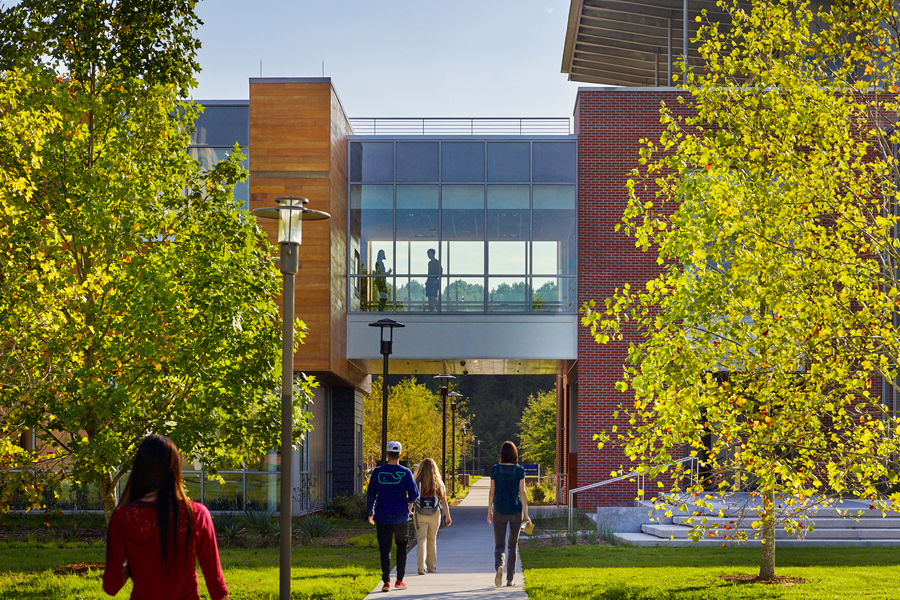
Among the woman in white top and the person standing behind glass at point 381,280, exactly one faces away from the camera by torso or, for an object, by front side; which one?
the woman in white top

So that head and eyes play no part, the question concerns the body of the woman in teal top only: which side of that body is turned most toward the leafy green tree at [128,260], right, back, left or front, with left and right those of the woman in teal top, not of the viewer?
left

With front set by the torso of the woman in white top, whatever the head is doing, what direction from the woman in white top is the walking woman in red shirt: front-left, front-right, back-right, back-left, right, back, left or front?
back

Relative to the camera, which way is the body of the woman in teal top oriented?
away from the camera

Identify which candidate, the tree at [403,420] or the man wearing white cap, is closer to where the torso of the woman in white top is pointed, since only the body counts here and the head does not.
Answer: the tree

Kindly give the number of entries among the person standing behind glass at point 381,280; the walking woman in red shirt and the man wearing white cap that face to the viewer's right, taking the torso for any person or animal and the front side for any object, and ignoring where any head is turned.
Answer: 1

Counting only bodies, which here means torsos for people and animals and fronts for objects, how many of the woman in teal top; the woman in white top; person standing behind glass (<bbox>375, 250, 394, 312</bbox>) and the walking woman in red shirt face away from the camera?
3

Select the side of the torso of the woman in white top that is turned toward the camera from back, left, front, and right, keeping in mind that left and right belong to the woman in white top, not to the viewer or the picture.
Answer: back

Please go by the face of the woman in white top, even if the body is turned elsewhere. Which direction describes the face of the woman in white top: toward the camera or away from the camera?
away from the camera

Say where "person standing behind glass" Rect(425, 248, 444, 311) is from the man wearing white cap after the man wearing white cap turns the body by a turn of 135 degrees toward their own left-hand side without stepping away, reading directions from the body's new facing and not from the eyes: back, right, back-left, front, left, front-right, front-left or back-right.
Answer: back-right

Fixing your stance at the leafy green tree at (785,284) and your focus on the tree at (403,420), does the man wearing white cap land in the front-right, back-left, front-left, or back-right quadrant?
front-left

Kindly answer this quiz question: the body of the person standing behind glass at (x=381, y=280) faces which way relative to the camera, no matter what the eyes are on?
to the viewer's right

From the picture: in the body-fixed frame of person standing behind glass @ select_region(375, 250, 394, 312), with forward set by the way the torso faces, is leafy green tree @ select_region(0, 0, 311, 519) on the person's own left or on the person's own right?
on the person's own right

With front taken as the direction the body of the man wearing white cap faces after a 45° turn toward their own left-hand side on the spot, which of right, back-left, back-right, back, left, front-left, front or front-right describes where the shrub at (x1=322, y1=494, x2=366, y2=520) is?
front-right

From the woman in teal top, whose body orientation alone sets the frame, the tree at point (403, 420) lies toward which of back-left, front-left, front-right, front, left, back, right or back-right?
front

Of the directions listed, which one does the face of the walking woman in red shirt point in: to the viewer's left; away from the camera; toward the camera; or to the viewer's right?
away from the camera

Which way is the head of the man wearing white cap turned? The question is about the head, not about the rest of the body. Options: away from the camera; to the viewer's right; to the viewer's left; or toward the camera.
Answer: away from the camera

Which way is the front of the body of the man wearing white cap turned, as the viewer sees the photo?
away from the camera
